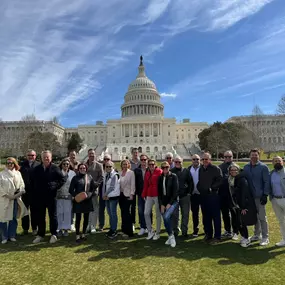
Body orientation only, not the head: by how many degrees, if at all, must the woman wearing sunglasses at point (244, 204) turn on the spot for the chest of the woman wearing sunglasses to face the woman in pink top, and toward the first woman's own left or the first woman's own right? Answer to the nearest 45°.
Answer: approximately 45° to the first woman's own right

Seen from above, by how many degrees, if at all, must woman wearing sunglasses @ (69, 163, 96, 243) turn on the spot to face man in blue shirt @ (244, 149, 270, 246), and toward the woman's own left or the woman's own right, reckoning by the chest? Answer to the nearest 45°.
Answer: approximately 90° to the woman's own left

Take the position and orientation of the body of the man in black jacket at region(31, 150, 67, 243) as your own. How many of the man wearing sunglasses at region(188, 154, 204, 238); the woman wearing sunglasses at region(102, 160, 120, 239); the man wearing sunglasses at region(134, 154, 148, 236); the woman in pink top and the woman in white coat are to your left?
4

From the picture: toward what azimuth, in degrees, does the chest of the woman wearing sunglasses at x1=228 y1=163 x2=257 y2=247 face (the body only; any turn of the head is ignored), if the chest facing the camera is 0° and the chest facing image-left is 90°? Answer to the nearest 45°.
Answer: approximately 45°

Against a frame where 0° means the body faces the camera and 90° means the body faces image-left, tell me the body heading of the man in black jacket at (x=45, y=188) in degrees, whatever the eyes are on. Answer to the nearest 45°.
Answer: approximately 0°

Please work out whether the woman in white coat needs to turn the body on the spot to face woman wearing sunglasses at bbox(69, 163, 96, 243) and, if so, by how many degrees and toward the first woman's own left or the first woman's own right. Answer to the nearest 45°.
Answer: approximately 45° to the first woman's own left

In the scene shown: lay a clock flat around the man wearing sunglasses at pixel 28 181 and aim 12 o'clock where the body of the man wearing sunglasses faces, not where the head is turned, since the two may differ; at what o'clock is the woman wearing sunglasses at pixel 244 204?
The woman wearing sunglasses is roughly at 10 o'clock from the man wearing sunglasses.
